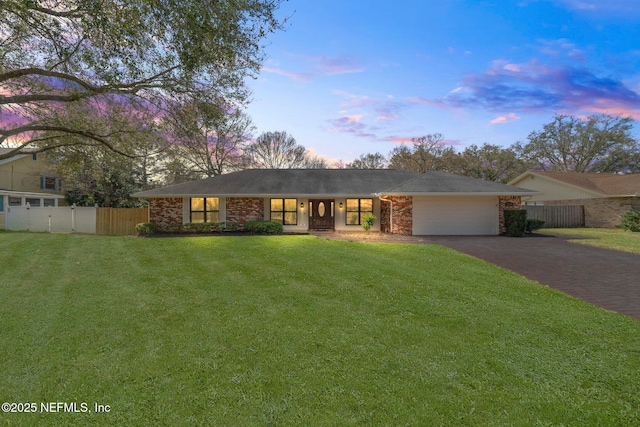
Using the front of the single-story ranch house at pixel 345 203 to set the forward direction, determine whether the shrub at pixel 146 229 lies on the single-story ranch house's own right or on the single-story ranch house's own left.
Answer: on the single-story ranch house's own right

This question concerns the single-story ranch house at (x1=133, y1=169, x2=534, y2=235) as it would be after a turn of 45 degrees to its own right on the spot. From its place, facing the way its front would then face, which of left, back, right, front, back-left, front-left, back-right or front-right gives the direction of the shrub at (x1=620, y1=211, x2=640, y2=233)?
back-left

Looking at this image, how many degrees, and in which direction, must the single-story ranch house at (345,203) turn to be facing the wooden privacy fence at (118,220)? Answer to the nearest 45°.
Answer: approximately 90° to its right

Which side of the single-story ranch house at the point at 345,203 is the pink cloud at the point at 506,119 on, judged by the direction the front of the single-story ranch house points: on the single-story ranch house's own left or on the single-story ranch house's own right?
on the single-story ranch house's own left

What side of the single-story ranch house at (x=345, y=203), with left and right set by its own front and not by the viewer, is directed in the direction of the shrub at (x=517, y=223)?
left

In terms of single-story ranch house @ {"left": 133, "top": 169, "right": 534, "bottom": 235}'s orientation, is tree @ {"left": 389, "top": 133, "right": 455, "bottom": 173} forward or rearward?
rearward

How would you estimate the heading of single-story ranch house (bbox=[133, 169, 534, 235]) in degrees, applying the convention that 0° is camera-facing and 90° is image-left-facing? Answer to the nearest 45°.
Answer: approximately 0°

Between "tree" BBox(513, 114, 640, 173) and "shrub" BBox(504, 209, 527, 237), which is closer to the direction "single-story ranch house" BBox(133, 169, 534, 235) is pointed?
the shrub

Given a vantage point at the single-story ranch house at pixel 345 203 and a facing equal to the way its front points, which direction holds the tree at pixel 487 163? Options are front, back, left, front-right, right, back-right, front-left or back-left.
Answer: back-left

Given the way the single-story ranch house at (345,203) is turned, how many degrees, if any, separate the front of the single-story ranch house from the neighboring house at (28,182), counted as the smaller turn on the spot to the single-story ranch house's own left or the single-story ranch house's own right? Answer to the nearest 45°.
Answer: approximately 90° to the single-story ranch house's own right

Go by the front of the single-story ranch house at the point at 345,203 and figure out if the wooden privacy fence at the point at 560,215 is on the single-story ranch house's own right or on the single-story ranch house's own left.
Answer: on the single-story ranch house's own left

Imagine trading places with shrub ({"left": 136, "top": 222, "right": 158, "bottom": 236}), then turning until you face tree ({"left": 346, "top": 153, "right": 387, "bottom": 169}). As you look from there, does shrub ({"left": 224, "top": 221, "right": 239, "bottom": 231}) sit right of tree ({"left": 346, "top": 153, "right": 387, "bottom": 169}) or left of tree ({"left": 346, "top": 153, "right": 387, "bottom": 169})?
right

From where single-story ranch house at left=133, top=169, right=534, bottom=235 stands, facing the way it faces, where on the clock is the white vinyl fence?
The white vinyl fence is roughly at 3 o'clock from the single-story ranch house.

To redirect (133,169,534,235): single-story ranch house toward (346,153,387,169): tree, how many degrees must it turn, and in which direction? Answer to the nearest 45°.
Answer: approximately 180°

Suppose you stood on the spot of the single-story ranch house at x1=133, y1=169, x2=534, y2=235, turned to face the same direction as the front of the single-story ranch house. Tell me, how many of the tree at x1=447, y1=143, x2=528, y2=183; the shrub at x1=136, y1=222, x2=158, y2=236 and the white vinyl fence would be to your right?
2

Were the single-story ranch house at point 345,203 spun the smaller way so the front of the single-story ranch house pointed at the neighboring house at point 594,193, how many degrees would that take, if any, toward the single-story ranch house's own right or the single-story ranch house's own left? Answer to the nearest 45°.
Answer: approximately 90° to the single-story ranch house's own left
